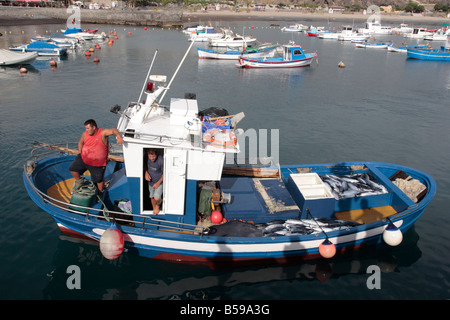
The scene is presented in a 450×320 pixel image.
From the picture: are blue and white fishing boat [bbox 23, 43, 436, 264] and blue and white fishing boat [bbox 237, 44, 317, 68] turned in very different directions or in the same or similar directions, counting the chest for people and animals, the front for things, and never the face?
very different directions

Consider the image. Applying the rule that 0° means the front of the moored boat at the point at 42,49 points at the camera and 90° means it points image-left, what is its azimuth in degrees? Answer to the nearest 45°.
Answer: approximately 90°

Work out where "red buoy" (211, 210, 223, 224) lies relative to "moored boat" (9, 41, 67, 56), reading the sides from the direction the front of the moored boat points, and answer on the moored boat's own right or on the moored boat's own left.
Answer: on the moored boat's own left

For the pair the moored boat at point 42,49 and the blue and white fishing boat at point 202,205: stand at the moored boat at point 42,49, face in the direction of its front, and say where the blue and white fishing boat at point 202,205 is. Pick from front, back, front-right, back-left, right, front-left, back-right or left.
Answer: left
